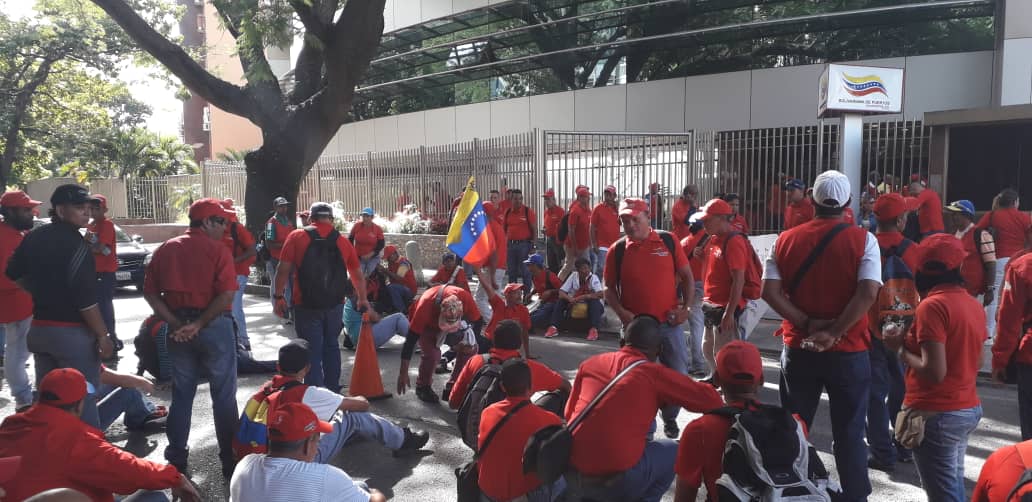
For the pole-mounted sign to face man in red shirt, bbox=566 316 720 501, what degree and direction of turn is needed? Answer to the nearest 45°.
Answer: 0° — it already faces them

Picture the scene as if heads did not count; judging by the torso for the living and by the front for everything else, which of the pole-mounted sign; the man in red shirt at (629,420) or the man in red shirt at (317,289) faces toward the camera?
the pole-mounted sign

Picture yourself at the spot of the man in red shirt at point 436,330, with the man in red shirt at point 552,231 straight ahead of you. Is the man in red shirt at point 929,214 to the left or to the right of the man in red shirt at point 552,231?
right

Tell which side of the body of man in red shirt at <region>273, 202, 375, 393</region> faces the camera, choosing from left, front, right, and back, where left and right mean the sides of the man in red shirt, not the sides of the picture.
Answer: back

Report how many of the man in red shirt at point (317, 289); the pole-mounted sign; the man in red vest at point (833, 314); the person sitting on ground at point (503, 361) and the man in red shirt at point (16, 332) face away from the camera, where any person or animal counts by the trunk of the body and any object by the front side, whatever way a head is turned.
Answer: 3

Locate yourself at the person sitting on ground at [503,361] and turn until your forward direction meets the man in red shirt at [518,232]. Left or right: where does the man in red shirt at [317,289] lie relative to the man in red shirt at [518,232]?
left

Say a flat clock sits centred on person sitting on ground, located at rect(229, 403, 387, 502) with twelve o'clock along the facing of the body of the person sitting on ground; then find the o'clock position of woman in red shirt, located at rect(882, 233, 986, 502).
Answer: The woman in red shirt is roughly at 2 o'clock from the person sitting on ground.

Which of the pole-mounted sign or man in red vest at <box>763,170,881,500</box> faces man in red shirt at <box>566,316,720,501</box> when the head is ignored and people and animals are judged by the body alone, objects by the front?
the pole-mounted sign

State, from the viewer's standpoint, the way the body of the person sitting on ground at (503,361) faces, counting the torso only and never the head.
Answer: away from the camera

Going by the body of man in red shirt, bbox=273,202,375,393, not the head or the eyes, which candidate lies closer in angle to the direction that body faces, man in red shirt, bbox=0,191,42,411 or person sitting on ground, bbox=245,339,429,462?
the man in red shirt

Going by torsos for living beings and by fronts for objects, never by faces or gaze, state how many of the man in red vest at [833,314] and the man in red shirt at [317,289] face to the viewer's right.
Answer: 0

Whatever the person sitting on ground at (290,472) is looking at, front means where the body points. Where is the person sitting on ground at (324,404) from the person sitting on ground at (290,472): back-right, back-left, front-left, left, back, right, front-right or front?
front-left

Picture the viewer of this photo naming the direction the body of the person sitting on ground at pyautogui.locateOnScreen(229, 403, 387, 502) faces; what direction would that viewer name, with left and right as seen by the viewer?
facing away from the viewer and to the right of the viewer

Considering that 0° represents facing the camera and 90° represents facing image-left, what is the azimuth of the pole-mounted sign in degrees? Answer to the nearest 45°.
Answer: approximately 0°
